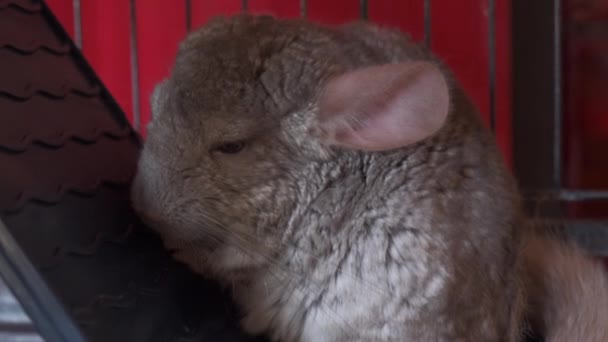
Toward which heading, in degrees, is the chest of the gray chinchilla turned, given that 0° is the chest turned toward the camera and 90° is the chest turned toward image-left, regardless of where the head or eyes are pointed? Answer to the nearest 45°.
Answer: approximately 90°
